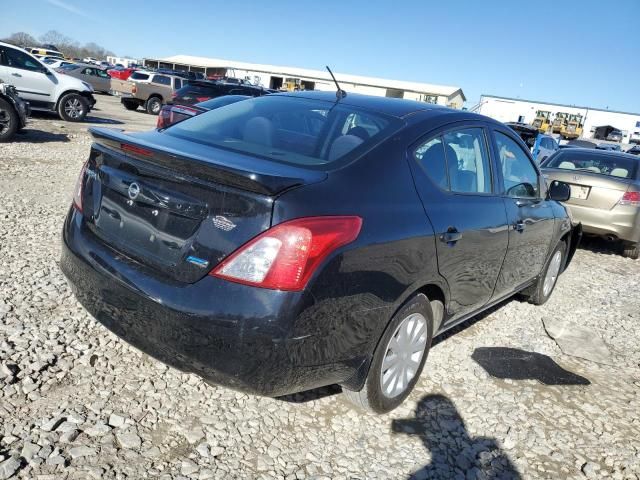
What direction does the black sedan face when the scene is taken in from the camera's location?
facing away from the viewer and to the right of the viewer

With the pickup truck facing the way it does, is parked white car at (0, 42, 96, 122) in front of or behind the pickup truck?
behind

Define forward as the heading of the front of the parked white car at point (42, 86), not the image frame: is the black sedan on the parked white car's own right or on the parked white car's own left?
on the parked white car's own right

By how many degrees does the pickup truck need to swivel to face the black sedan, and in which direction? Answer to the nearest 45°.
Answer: approximately 135° to its right

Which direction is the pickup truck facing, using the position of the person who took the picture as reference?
facing away from the viewer and to the right of the viewer

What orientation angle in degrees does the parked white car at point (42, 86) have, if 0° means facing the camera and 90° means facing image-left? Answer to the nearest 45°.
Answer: approximately 270°
